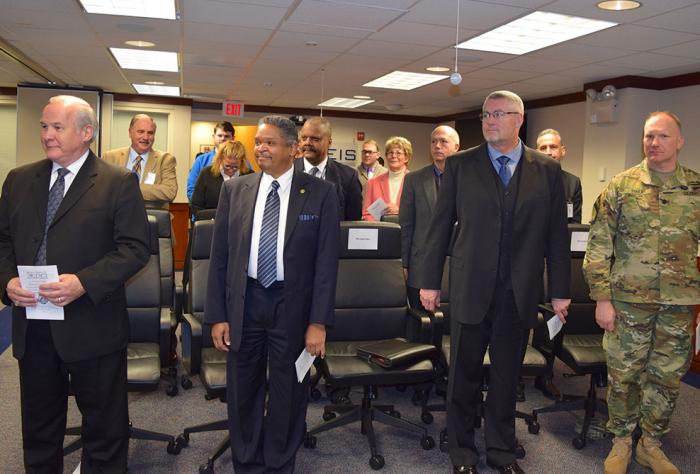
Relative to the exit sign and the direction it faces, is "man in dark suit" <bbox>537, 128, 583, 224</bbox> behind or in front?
in front

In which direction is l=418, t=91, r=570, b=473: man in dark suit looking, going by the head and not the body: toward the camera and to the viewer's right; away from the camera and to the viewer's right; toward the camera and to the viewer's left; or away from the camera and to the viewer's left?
toward the camera and to the viewer's left

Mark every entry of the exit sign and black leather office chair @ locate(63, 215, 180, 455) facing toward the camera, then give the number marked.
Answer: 2

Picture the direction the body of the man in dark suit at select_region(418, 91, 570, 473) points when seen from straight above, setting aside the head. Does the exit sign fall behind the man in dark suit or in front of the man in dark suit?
behind

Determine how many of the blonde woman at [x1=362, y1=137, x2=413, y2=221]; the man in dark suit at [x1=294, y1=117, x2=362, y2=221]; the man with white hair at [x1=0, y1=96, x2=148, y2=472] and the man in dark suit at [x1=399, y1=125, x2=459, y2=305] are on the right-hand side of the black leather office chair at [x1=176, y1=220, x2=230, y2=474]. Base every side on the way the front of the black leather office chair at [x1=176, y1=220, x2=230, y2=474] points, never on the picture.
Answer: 1

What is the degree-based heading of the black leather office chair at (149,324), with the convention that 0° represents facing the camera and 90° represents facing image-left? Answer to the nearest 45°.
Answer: approximately 0°

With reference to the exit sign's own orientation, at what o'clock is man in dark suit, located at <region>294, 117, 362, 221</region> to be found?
The man in dark suit is roughly at 12 o'clock from the exit sign.

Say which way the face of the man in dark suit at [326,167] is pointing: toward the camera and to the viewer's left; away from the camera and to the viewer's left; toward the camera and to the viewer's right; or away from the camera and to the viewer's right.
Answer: toward the camera and to the viewer's left
